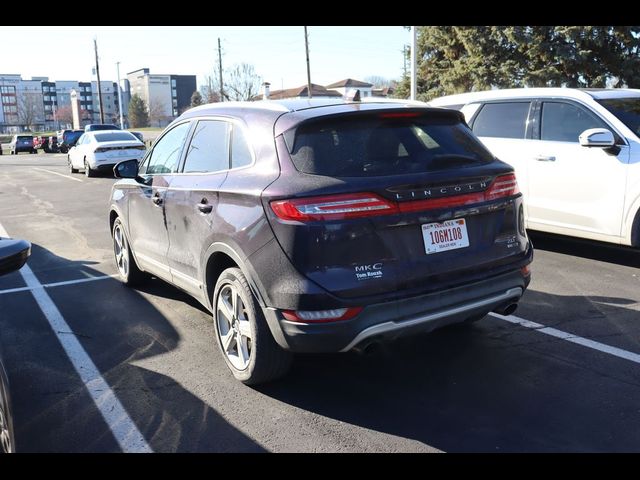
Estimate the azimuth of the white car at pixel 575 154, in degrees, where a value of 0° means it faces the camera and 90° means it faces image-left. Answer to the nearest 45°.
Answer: approximately 315°

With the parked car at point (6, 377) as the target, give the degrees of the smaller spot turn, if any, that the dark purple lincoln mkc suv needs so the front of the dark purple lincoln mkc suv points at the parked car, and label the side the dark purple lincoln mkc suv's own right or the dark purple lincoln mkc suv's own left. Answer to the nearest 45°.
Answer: approximately 90° to the dark purple lincoln mkc suv's own left

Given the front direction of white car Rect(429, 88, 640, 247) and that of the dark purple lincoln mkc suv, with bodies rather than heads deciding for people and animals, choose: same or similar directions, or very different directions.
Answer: very different directions

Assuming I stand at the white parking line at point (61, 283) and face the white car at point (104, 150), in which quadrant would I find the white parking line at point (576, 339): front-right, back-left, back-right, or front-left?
back-right

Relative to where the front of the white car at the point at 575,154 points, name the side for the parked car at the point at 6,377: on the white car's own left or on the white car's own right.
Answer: on the white car's own right

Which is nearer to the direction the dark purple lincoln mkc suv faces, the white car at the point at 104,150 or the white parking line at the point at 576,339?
the white car

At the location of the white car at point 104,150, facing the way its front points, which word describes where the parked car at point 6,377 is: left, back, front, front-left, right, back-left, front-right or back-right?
back-left

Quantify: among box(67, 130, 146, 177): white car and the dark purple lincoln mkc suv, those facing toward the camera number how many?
0

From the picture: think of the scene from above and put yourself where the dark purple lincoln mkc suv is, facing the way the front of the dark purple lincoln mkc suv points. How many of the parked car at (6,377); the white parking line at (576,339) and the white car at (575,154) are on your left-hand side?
1

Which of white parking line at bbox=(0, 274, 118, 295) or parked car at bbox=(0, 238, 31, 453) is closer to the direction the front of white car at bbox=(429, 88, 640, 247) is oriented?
the parked car
